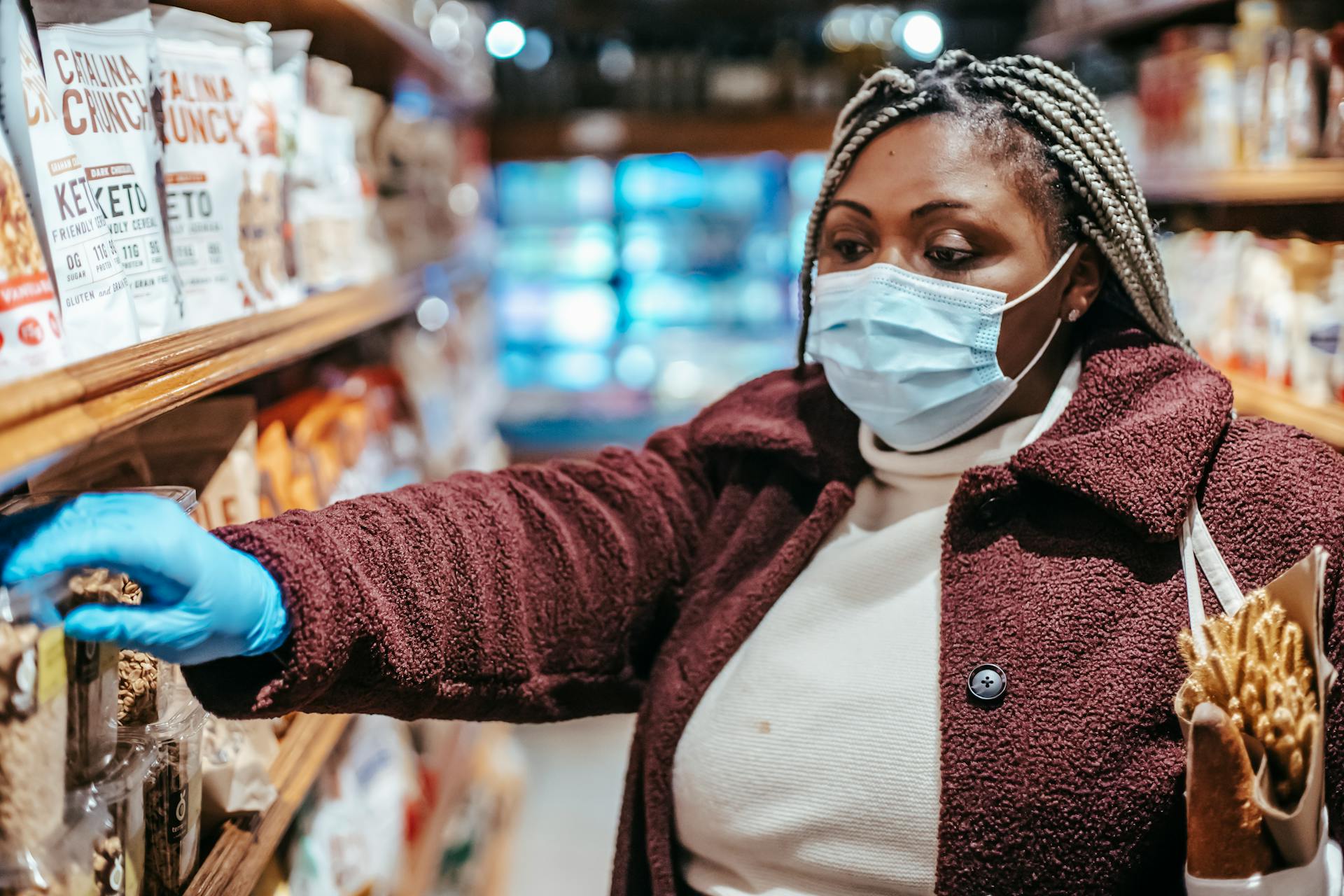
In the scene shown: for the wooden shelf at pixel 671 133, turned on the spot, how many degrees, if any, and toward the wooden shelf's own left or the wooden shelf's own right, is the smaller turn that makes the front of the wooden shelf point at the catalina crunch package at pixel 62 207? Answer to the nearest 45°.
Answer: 0° — it already faces it

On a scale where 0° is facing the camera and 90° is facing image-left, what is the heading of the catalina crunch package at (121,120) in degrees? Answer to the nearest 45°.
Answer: approximately 315°

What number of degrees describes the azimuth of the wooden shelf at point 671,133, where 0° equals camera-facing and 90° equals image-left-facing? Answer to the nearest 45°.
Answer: approximately 0°

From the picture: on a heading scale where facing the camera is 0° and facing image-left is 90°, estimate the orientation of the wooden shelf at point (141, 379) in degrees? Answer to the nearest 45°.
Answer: approximately 315°

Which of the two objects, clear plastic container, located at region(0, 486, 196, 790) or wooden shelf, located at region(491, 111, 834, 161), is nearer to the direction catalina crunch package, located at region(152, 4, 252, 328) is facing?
the clear plastic container

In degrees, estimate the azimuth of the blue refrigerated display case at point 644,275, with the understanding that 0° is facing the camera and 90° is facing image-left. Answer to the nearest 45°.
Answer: approximately 0°
